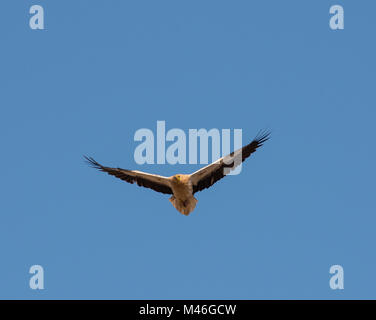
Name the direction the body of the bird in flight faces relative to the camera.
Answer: toward the camera
